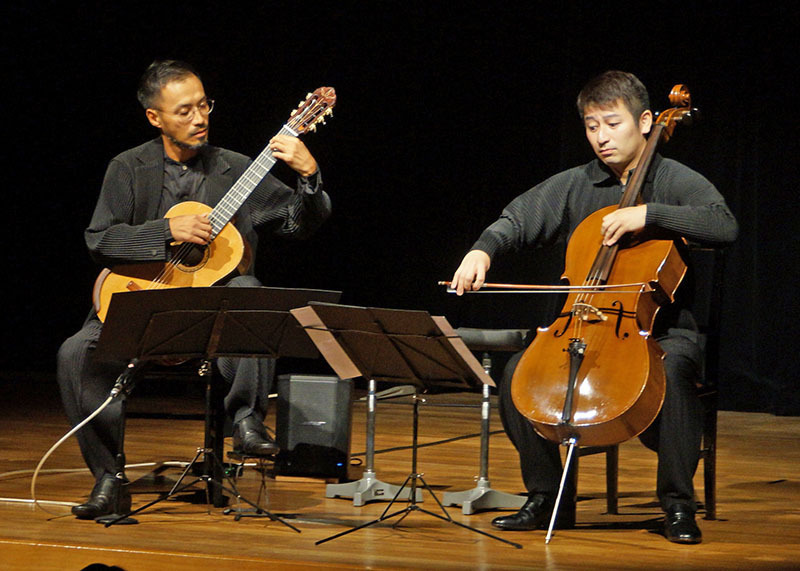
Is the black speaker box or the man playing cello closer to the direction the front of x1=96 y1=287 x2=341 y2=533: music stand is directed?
the black speaker box

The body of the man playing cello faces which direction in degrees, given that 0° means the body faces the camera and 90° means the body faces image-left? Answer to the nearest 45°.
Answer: approximately 0°

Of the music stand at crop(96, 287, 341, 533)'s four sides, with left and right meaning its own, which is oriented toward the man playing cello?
right

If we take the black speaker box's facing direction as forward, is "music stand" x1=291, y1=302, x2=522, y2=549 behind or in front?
in front

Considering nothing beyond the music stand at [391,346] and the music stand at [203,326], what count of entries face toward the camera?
0

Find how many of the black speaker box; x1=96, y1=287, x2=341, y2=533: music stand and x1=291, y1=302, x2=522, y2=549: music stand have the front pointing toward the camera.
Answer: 1

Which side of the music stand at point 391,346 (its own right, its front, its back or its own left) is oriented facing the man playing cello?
front

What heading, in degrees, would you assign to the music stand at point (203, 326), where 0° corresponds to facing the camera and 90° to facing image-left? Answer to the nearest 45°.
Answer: approximately 180°
